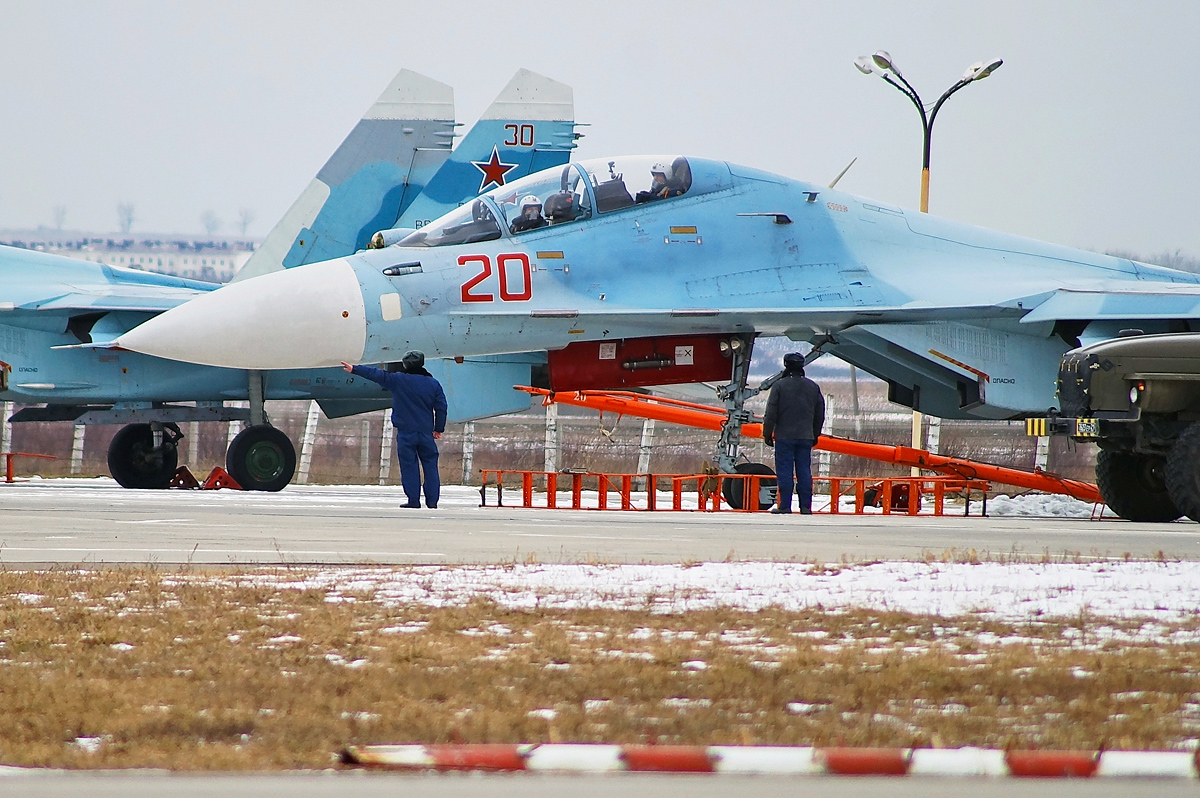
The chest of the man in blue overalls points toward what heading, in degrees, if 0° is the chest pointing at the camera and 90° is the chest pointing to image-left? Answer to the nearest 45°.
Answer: approximately 180°

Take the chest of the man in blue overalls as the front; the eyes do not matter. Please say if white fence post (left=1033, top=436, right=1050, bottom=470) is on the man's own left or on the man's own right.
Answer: on the man's own right

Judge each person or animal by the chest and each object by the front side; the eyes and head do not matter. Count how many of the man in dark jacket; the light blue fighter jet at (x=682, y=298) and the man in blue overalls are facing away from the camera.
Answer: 2

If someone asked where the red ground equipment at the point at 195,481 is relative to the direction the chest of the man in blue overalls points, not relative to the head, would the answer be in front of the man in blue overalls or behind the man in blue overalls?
in front

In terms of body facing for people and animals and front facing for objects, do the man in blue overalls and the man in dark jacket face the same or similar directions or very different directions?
same or similar directions

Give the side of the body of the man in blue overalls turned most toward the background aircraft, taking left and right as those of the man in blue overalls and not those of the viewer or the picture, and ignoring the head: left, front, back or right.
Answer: front

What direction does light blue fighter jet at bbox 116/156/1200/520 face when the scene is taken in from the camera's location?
facing to the left of the viewer

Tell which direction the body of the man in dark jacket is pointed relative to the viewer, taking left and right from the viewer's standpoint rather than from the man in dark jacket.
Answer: facing away from the viewer

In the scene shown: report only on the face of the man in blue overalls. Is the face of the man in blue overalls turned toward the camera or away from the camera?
away from the camera

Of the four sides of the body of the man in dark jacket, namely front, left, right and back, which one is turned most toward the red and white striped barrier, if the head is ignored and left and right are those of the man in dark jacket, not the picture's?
back

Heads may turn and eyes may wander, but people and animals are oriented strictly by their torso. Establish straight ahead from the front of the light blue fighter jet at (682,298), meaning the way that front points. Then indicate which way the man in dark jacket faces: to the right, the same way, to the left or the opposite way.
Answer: to the right

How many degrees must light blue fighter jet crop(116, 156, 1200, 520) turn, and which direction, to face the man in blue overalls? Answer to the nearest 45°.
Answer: approximately 45° to its left

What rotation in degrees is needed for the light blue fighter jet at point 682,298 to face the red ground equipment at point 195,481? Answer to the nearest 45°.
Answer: approximately 45° to its right
